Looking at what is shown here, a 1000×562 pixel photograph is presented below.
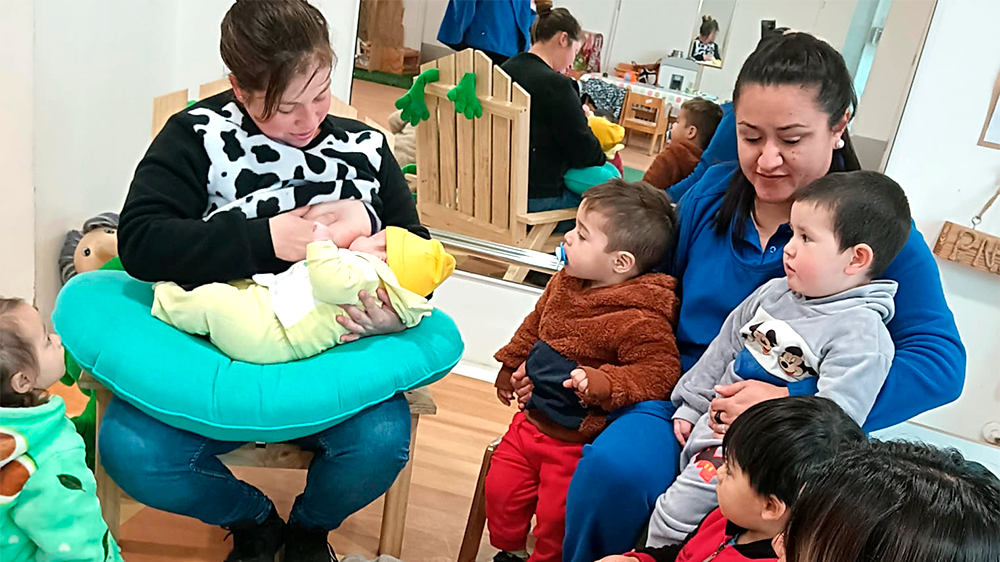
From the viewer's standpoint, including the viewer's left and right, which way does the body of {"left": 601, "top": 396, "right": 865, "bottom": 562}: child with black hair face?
facing to the left of the viewer

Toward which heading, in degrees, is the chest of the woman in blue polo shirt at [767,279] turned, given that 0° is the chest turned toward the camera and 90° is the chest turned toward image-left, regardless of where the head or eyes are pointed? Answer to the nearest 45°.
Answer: approximately 45°

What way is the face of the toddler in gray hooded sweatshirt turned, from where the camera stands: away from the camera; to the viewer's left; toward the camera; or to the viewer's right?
to the viewer's left

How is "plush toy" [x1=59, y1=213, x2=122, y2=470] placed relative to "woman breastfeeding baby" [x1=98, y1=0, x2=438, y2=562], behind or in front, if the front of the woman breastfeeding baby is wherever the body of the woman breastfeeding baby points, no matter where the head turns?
behind

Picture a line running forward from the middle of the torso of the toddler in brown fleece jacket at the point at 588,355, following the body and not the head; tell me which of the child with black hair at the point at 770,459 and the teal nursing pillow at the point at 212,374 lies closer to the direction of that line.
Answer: the teal nursing pillow

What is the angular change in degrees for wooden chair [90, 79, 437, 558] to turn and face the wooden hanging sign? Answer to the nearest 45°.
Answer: approximately 90° to its left

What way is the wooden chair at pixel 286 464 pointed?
toward the camera

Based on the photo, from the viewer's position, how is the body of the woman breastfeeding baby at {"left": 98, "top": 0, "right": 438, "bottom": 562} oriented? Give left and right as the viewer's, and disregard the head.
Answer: facing the viewer

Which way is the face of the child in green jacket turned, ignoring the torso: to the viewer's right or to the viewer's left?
to the viewer's right

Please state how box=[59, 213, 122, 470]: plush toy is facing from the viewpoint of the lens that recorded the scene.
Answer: facing the viewer and to the right of the viewer

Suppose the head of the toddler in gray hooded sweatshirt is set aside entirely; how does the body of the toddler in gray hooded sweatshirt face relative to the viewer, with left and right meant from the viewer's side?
facing the viewer and to the left of the viewer

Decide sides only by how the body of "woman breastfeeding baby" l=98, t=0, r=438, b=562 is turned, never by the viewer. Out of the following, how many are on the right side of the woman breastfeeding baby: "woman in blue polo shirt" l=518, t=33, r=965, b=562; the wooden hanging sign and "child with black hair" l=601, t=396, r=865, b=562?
0

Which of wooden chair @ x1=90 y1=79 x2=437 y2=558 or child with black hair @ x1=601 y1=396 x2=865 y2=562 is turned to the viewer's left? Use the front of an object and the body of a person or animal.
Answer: the child with black hair

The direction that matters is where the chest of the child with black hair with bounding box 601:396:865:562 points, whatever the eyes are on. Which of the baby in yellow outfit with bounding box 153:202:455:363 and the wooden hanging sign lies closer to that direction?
the baby in yellow outfit
